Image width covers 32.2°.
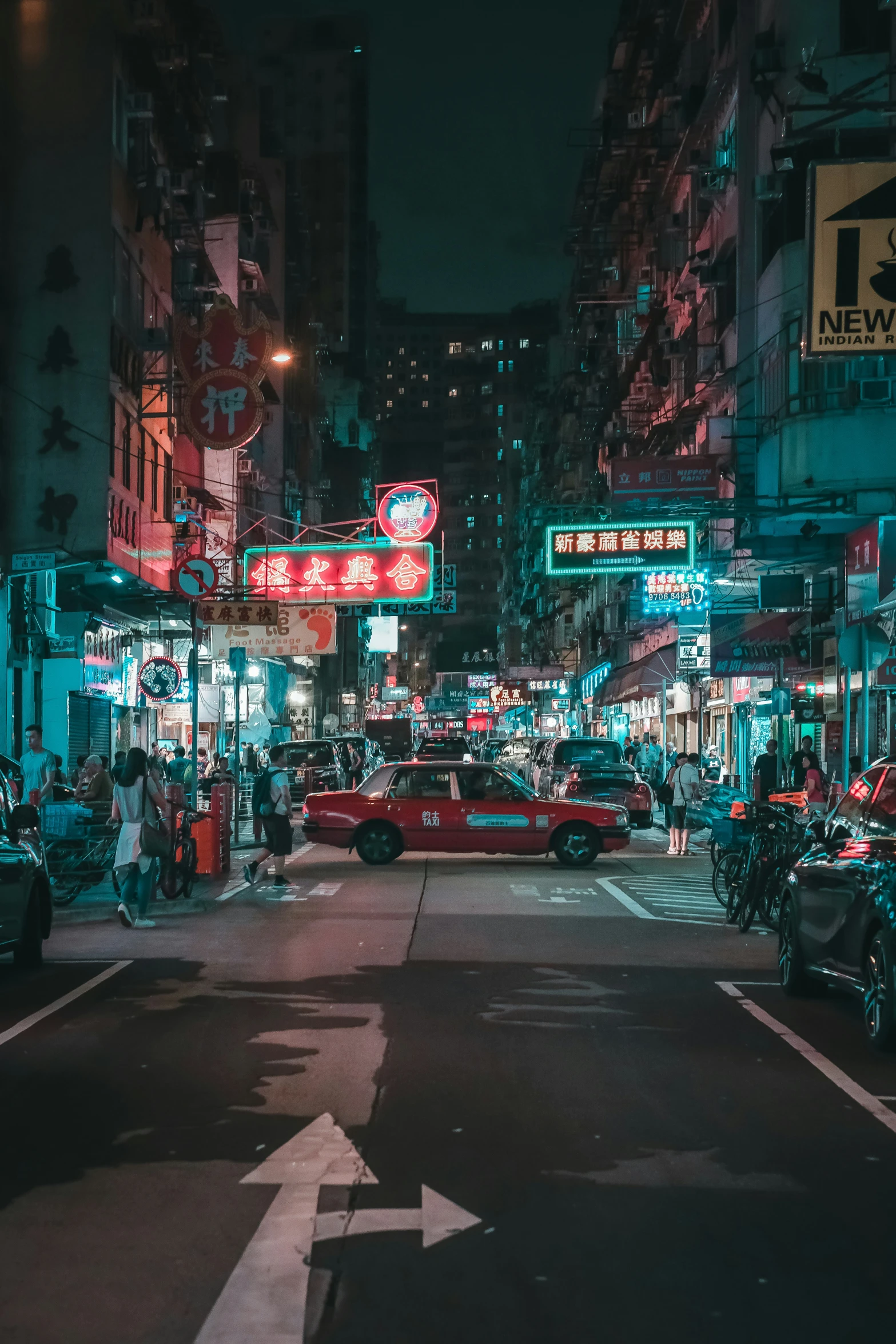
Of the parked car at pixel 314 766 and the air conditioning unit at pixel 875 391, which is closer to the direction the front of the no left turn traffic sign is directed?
the air conditioning unit

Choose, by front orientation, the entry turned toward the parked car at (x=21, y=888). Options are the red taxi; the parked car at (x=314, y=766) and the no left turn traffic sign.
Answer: the no left turn traffic sign

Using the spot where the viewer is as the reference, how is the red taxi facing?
facing to the right of the viewer

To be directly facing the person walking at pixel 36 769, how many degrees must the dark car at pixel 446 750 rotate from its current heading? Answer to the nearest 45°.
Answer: approximately 180°

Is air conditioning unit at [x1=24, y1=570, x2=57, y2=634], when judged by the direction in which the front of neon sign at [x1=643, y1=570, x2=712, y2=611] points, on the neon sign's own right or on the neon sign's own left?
on the neon sign's own right

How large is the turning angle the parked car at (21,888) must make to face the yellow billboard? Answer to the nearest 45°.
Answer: approximately 45° to its right

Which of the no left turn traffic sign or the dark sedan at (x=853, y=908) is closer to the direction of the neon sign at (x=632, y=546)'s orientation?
the dark sedan

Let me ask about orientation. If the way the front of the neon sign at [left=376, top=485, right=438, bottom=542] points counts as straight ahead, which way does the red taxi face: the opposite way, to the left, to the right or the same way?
to the left

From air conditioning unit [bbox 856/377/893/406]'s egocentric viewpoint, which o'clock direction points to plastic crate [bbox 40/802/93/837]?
The plastic crate is roughly at 1 o'clock from the air conditioning unit.

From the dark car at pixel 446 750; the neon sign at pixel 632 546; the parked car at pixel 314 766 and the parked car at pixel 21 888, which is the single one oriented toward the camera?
the neon sign

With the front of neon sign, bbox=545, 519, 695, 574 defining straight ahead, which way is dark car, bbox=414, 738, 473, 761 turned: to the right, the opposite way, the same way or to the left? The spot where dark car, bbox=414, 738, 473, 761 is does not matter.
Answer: the opposite way

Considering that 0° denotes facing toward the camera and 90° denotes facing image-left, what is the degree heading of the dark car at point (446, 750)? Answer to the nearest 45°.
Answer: approximately 180°

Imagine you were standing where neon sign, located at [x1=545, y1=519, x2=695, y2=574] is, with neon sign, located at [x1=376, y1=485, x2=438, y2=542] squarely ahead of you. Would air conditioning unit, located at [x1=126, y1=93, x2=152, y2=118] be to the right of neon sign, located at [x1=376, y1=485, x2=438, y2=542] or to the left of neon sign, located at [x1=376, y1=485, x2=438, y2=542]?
left
